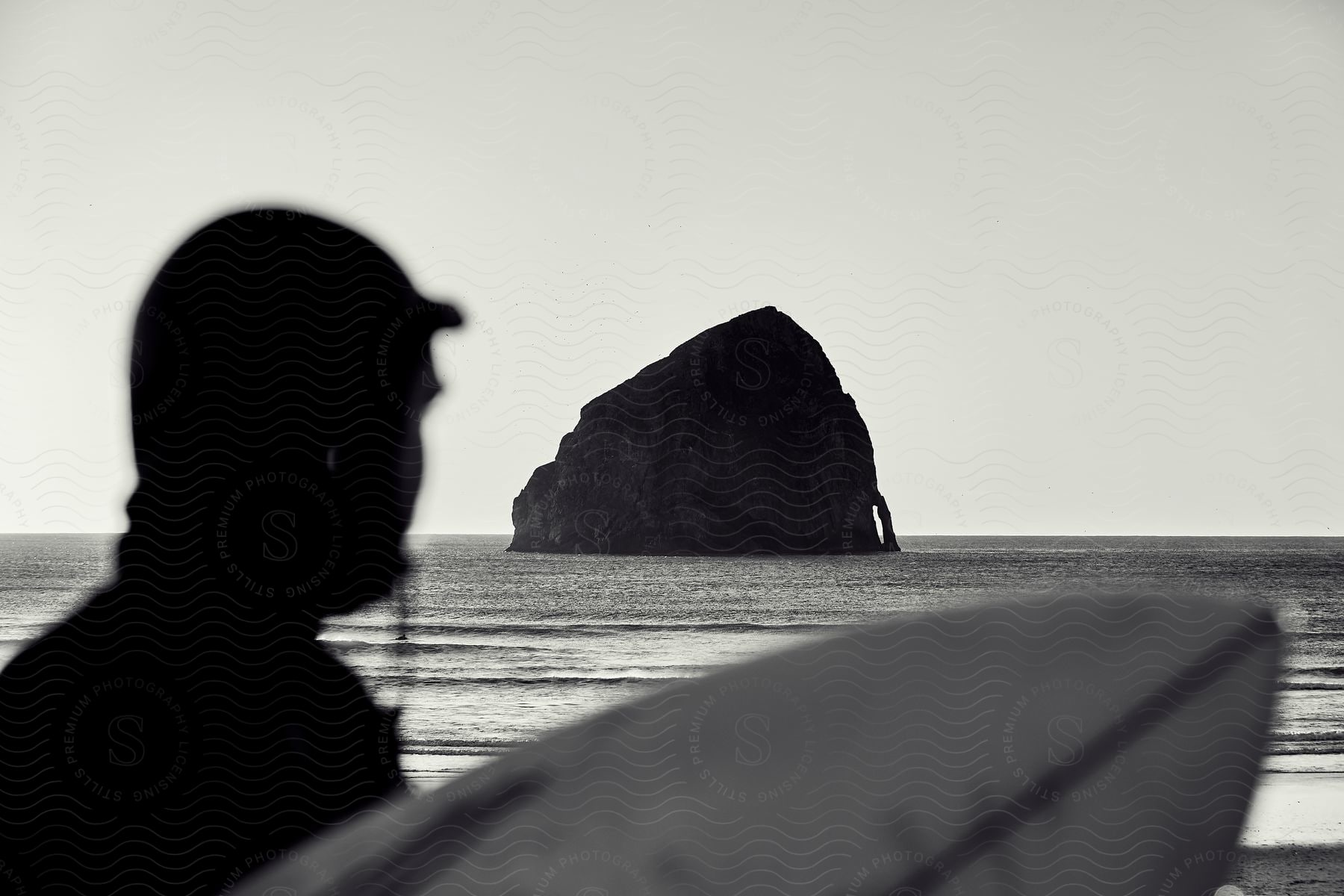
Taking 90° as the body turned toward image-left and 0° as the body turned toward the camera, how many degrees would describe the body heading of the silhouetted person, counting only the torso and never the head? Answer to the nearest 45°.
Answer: approximately 225°
